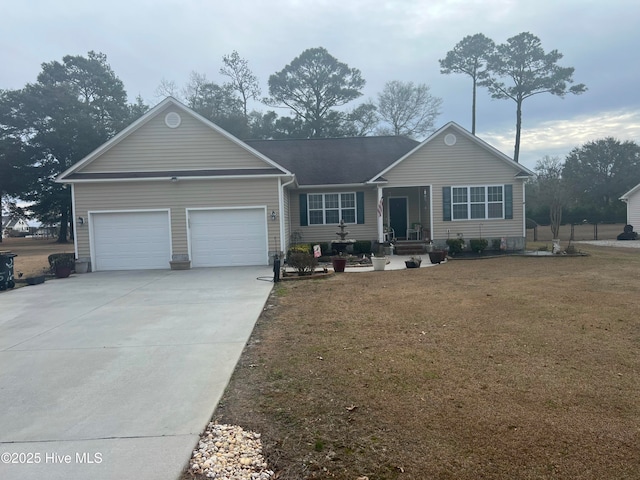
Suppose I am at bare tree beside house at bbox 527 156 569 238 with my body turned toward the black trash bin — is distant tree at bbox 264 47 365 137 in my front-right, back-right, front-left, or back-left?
front-right

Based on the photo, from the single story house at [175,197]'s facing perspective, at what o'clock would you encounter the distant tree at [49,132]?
The distant tree is roughly at 5 o'clock from the single story house.

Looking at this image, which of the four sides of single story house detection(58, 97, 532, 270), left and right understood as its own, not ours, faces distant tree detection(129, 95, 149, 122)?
back

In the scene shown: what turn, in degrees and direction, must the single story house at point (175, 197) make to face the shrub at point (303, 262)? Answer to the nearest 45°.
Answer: approximately 45° to its left

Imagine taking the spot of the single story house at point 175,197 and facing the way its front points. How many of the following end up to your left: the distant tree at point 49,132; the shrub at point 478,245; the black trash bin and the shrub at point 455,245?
2

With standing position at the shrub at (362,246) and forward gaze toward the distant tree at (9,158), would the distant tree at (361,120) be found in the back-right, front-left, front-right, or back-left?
front-right

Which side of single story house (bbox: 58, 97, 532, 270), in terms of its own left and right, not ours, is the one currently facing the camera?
front

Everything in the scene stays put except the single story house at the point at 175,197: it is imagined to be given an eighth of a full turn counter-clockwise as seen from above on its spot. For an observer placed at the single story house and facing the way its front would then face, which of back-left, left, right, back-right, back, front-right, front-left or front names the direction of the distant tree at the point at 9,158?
back

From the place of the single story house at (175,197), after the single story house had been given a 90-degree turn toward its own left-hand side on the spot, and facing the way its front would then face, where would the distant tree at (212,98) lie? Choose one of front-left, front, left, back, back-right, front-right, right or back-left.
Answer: left

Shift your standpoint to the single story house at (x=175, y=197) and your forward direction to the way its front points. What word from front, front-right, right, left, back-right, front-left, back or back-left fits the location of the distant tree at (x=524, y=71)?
back-left

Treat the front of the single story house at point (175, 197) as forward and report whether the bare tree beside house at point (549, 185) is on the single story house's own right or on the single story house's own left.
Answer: on the single story house's own left

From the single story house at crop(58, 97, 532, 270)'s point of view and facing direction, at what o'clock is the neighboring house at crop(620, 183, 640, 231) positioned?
The neighboring house is roughly at 8 o'clock from the single story house.

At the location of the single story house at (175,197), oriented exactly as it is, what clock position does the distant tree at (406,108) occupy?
The distant tree is roughly at 7 o'clock from the single story house.

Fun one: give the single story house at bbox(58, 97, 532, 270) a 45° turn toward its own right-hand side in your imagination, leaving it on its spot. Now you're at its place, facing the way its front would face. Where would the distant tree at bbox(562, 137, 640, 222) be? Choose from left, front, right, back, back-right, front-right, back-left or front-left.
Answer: back

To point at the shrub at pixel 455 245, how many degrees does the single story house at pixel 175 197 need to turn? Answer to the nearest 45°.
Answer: approximately 90° to its left

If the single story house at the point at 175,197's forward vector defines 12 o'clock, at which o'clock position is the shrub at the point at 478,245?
The shrub is roughly at 9 o'clock from the single story house.
